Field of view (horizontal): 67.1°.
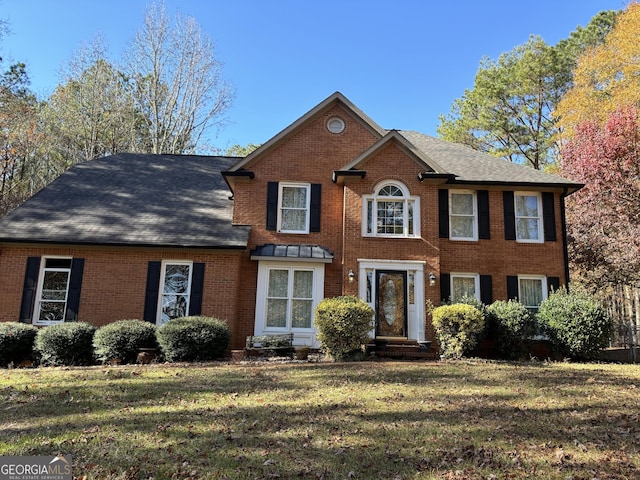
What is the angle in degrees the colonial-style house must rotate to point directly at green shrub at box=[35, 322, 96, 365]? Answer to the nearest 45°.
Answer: approximately 90° to its right

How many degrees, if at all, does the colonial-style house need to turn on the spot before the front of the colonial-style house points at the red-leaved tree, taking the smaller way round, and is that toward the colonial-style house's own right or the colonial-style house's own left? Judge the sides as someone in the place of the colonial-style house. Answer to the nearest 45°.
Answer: approximately 90° to the colonial-style house's own left

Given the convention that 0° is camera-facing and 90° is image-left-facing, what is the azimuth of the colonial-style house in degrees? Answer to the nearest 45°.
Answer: approximately 0°

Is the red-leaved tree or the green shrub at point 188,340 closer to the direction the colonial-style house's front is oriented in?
the green shrub

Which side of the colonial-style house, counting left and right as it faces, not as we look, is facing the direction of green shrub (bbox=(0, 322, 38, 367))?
right

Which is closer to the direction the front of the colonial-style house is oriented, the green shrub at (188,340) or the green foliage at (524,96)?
the green shrub

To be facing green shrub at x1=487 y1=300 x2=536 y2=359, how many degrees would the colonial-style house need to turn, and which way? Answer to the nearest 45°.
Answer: approximately 90° to its left

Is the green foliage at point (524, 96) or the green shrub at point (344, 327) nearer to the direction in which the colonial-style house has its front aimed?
the green shrub
